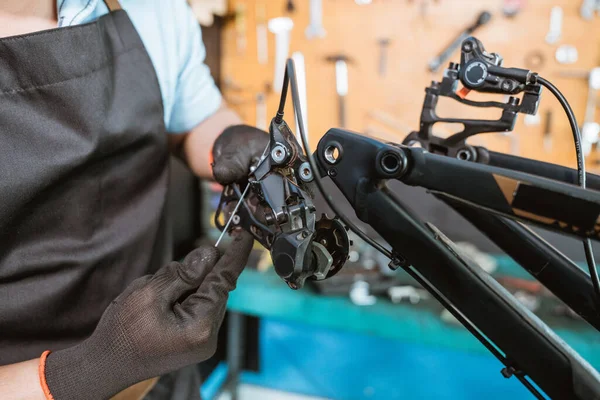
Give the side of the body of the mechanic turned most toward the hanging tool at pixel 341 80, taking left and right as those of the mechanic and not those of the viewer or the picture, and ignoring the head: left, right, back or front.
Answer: left

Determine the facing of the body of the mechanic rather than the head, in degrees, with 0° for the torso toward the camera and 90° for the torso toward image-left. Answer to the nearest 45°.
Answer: approximately 315°

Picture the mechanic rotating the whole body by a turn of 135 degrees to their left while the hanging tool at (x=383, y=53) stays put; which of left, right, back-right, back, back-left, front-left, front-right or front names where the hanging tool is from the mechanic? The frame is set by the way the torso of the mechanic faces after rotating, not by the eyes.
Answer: front-right

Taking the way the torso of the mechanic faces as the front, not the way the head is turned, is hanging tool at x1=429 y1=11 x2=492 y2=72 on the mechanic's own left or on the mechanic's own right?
on the mechanic's own left

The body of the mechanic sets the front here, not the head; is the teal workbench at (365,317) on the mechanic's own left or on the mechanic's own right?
on the mechanic's own left

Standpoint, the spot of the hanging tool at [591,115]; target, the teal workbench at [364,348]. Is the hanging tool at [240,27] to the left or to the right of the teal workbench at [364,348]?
right

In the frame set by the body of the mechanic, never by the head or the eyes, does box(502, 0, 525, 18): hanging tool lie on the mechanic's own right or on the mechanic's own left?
on the mechanic's own left
